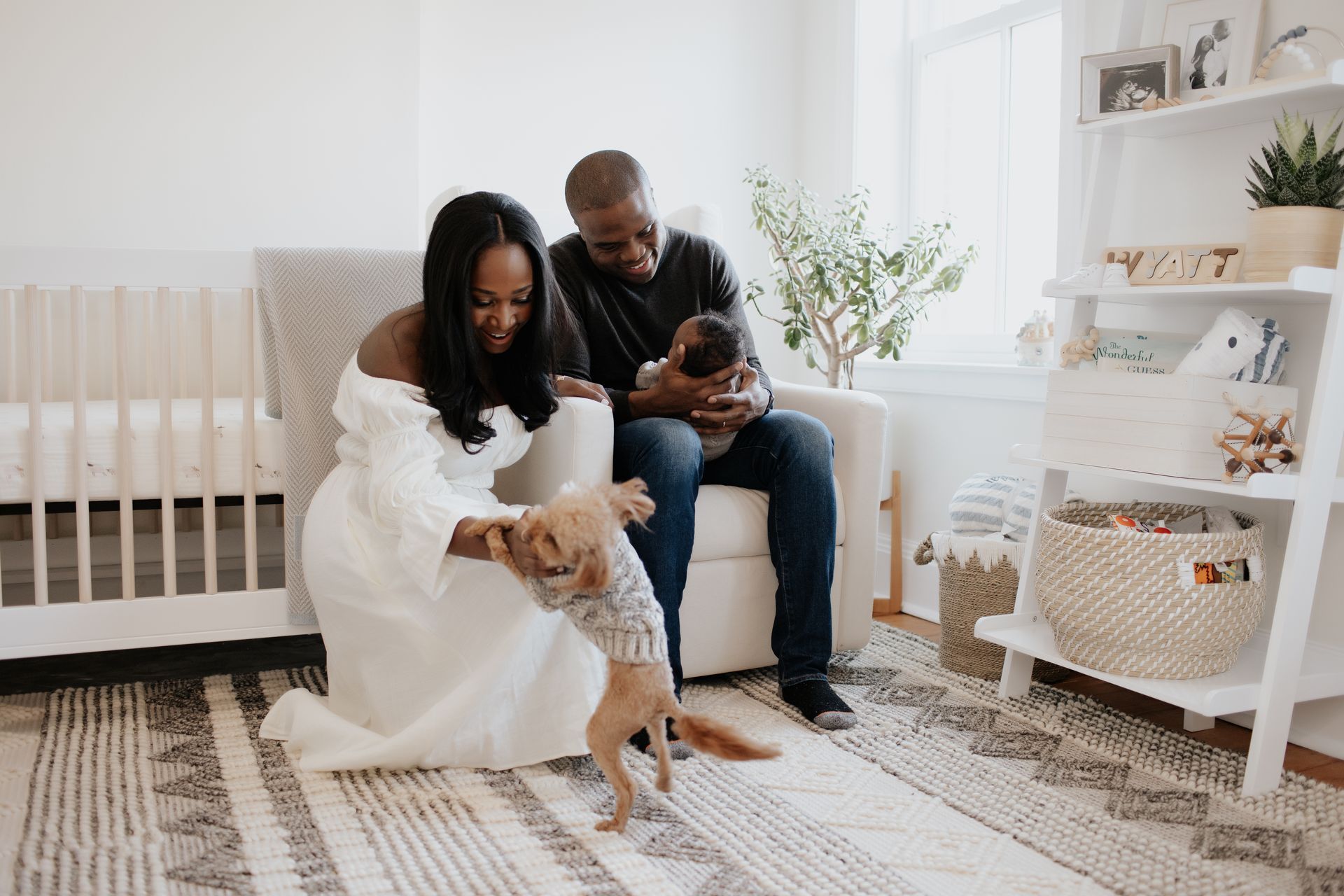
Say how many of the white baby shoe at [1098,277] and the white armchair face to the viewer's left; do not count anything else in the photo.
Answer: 1

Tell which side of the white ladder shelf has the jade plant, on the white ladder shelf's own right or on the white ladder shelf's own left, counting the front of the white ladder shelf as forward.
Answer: on the white ladder shelf's own right

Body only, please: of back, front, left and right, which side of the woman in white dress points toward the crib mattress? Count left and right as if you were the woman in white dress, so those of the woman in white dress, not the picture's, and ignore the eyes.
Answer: back

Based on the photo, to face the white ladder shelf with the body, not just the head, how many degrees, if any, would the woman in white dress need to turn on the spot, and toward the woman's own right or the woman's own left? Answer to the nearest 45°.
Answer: approximately 45° to the woman's own left

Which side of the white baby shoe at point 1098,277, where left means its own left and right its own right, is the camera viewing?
left

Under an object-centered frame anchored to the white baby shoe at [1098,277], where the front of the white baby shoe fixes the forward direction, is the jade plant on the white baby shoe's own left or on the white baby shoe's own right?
on the white baby shoe's own right

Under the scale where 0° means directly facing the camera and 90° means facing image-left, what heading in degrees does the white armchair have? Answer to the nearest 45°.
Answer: approximately 315°

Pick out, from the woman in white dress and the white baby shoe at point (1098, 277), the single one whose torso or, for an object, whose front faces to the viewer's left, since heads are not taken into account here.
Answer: the white baby shoe
